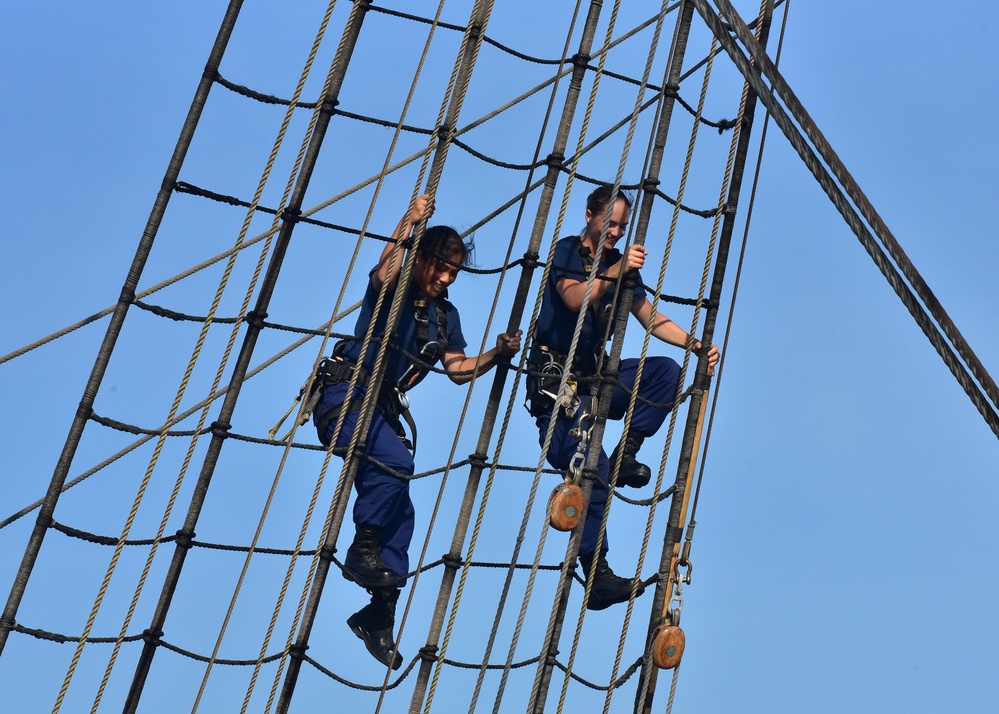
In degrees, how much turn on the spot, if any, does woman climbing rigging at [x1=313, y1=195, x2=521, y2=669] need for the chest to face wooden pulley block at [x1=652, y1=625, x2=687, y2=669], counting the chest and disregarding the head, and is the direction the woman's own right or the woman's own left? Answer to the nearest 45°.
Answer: approximately 45° to the woman's own left

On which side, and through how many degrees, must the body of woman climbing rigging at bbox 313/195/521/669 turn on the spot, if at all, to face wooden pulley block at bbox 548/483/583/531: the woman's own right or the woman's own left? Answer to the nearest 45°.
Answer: approximately 45° to the woman's own left

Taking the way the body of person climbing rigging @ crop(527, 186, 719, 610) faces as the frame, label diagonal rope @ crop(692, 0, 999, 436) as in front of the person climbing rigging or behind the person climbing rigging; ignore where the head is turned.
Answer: in front

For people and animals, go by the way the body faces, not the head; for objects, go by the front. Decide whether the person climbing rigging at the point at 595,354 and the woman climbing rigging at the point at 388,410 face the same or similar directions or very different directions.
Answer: same or similar directions

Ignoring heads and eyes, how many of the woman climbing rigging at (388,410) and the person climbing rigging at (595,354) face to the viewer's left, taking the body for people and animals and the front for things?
0

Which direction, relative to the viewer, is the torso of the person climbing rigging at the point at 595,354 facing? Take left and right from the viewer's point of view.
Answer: facing the viewer and to the right of the viewer

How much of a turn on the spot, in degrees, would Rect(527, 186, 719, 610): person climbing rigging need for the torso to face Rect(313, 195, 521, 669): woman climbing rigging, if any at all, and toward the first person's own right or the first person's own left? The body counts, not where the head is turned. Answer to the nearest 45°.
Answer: approximately 135° to the first person's own right
